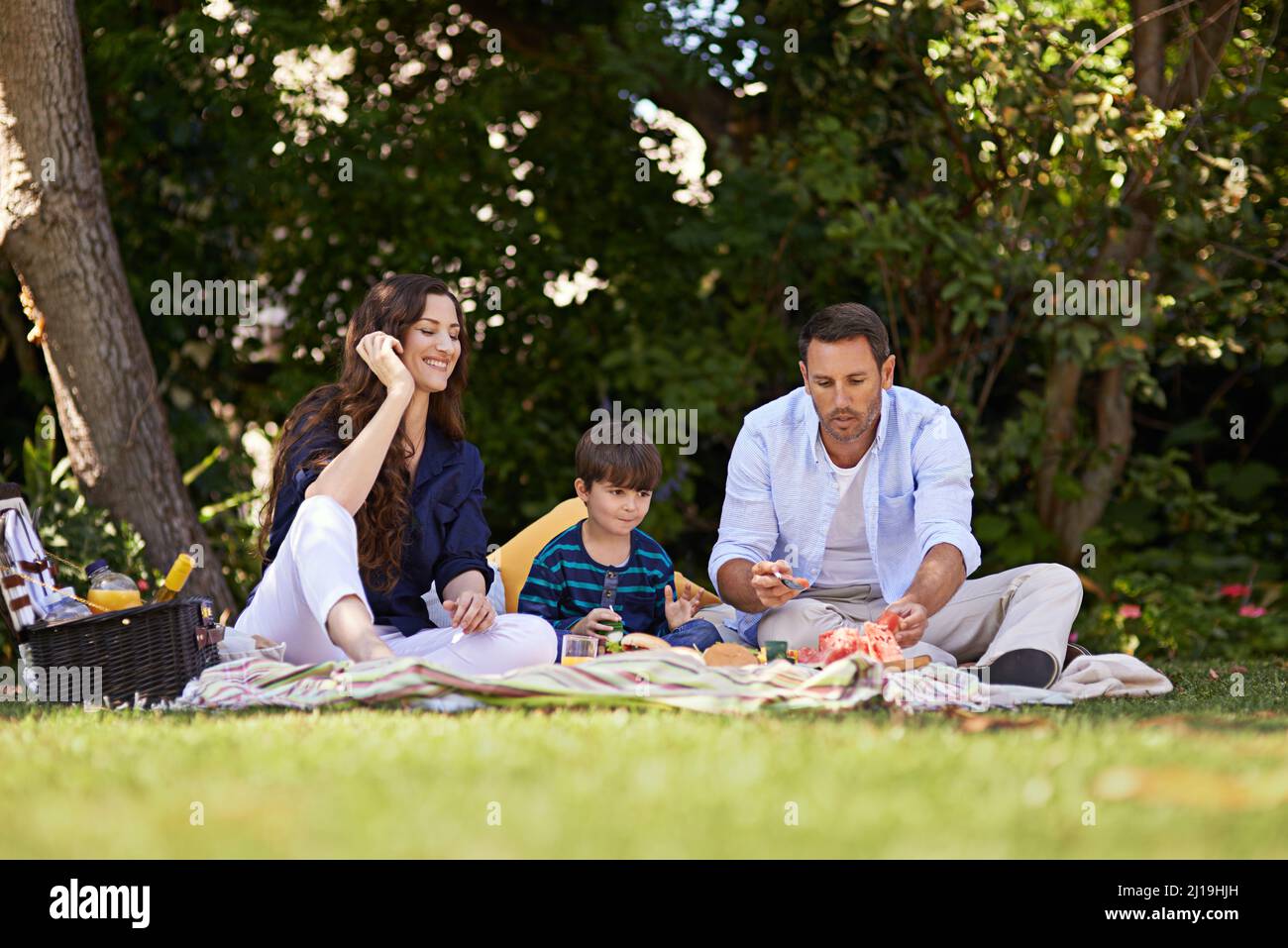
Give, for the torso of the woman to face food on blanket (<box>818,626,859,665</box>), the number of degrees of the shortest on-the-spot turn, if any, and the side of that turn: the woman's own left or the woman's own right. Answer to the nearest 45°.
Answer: approximately 45° to the woman's own left

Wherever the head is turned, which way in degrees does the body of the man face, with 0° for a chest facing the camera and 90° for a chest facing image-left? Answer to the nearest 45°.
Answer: approximately 0°

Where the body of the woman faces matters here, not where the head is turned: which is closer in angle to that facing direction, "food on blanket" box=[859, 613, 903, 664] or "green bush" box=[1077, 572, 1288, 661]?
the food on blanket

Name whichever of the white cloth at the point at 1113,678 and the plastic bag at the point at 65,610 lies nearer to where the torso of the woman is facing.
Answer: the white cloth

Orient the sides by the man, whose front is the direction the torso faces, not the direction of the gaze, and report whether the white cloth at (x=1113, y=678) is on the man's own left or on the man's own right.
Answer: on the man's own left

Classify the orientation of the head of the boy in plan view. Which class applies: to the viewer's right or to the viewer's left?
to the viewer's right

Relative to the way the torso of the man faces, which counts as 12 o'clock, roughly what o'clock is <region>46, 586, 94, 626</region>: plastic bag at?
The plastic bag is roughly at 2 o'clock from the man.

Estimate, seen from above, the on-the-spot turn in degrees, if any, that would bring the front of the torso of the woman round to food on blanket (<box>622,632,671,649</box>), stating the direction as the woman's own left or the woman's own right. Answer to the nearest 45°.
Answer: approximately 45° to the woman's own left
